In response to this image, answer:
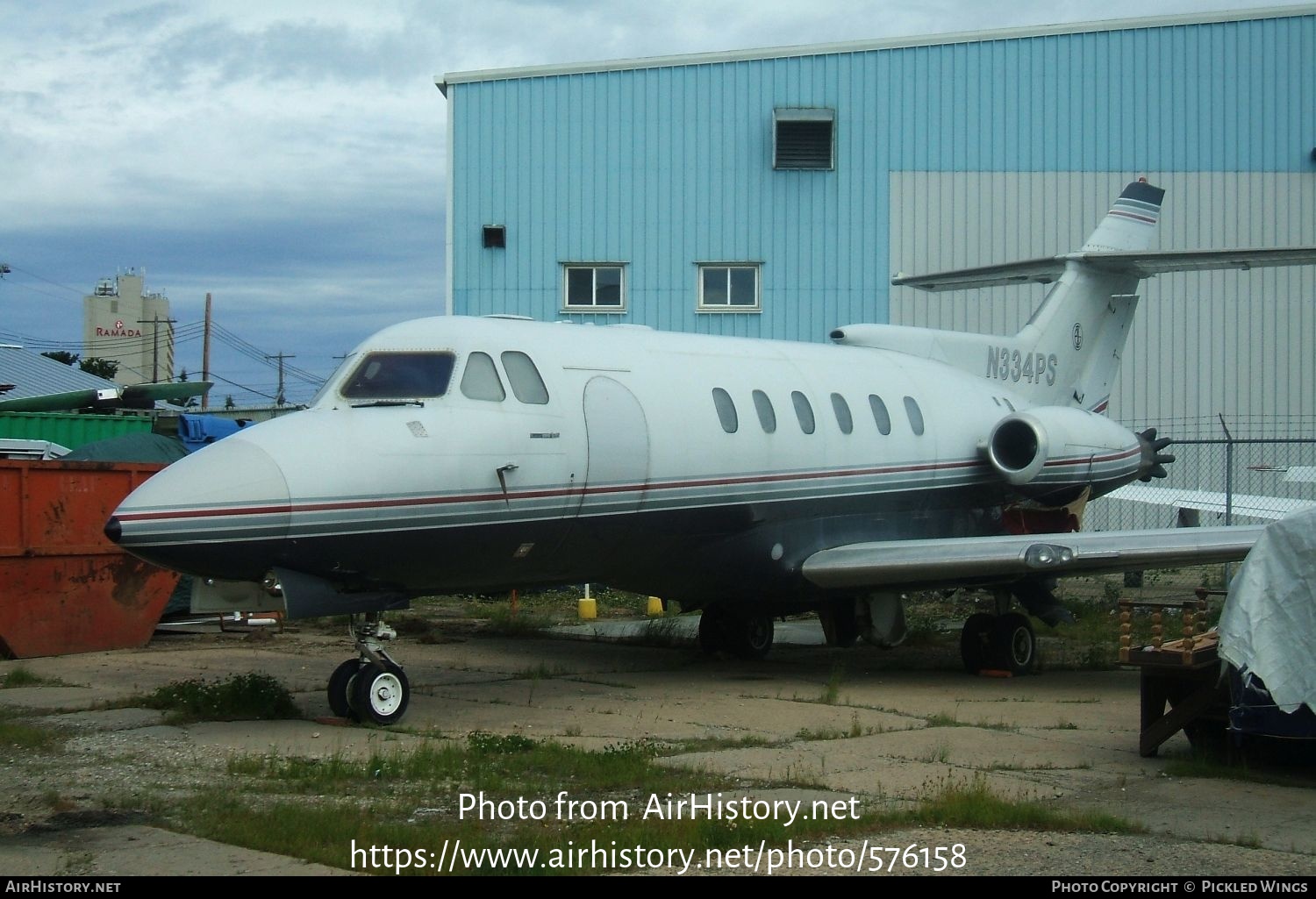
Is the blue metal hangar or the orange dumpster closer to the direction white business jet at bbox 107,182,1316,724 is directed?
the orange dumpster

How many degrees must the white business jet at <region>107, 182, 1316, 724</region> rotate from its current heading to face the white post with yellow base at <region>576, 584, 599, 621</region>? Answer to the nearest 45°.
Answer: approximately 135° to its right

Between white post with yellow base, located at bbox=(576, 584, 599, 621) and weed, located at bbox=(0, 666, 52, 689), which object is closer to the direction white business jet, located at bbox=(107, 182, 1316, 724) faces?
the weed

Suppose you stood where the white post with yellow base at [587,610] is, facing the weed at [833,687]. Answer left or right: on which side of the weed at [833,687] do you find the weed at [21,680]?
right

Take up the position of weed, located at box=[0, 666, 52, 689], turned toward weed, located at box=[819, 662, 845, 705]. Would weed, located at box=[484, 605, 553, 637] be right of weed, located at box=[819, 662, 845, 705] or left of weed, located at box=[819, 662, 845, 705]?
left

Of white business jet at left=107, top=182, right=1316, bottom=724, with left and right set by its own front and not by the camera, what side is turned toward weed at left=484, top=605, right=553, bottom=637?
right

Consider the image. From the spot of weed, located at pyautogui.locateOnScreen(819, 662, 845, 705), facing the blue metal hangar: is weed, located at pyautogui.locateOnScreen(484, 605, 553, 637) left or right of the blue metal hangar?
left

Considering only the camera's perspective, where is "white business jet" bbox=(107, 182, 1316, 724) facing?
facing the viewer and to the left of the viewer

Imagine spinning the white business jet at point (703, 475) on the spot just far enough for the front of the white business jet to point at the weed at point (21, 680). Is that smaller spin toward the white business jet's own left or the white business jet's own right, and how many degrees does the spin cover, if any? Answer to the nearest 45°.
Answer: approximately 45° to the white business jet's own right

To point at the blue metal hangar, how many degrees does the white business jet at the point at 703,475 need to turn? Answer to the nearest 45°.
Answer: approximately 135° to its right

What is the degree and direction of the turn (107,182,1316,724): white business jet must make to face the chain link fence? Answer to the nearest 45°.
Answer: approximately 180°

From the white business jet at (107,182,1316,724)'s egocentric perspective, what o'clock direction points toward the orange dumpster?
The orange dumpster is roughly at 2 o'clock from the white business jet.
